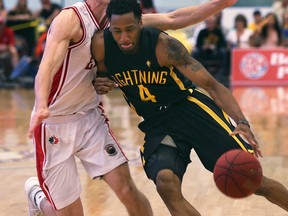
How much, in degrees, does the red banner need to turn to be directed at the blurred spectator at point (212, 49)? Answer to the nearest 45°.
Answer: approximately 90° to its right

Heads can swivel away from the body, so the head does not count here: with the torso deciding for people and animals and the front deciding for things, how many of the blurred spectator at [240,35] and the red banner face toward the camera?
2

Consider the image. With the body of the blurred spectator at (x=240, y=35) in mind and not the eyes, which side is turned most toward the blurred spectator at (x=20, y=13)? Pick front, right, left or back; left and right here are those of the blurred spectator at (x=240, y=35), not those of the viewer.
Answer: right

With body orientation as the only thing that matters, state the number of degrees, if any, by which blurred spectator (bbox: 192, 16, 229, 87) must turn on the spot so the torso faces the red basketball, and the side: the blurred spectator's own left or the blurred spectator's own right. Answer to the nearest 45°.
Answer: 0° — they already face it

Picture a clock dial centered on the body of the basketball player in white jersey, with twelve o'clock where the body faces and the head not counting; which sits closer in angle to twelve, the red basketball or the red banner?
the red basketball

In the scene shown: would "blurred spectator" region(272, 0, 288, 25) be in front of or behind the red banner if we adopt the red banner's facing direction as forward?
behind

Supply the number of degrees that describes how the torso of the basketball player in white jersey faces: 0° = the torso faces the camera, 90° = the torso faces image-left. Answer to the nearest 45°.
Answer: approximately 315°

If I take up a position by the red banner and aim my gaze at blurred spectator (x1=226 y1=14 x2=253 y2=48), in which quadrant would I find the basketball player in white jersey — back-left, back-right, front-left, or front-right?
back-left

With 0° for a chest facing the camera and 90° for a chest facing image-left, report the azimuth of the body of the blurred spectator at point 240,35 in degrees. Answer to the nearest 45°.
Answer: approximately 0°

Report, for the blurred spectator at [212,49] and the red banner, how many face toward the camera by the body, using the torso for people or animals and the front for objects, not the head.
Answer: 2

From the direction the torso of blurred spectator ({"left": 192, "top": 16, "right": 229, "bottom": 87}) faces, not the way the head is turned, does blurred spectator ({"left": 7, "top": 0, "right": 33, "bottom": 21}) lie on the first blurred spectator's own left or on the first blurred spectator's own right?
on the first blurred spectator's own right
